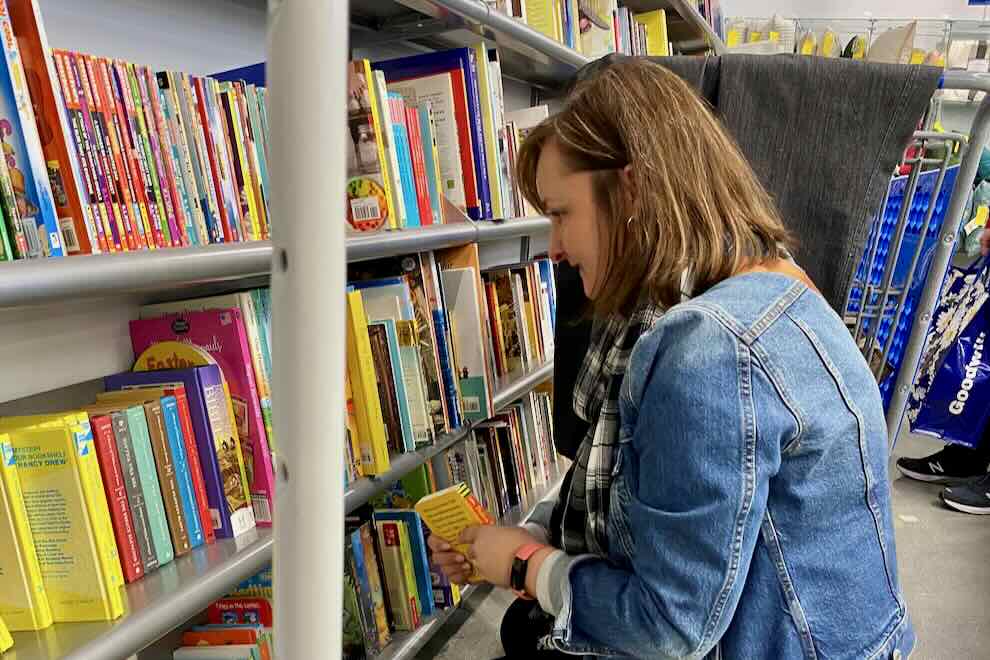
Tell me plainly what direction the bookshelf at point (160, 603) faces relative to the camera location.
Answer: facing the viewer and to the right of the viewer

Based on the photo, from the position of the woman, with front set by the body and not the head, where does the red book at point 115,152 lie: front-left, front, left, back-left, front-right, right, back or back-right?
front

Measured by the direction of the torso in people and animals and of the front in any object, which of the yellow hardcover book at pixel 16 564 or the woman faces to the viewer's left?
the woman

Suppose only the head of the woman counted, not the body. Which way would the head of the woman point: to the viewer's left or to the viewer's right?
to the viewer's left

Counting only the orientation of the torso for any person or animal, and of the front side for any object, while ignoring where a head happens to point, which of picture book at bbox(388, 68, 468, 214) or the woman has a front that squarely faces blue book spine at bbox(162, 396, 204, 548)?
the woman

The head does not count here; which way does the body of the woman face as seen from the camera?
to the viewer's left
